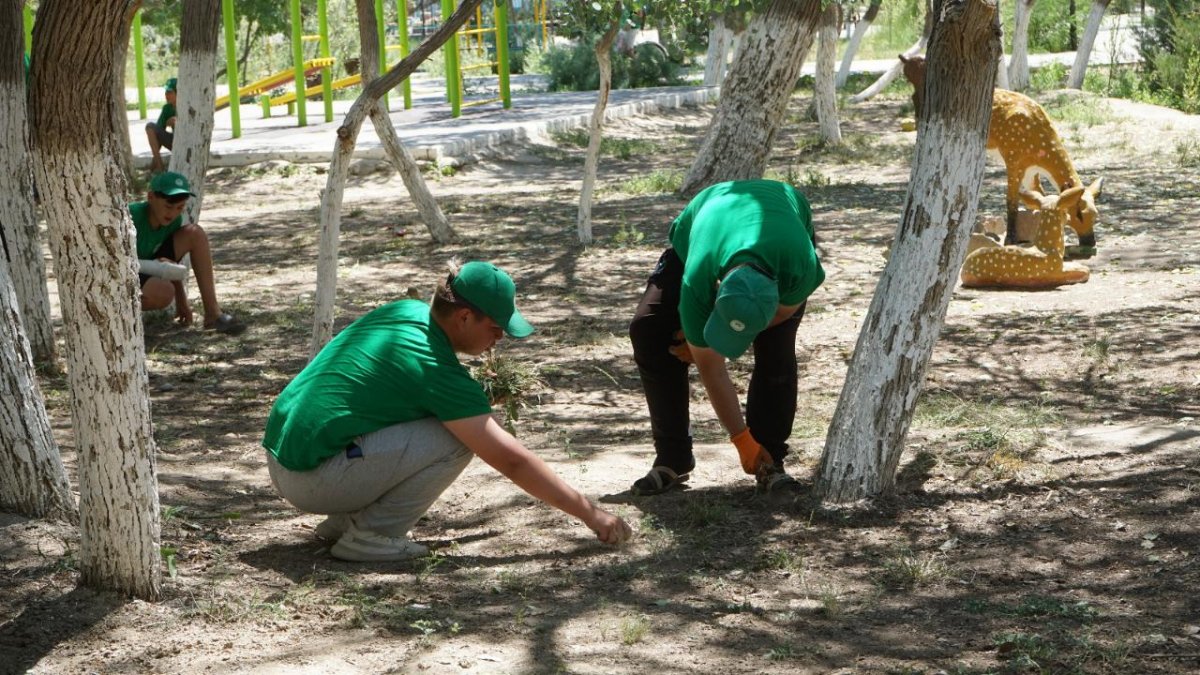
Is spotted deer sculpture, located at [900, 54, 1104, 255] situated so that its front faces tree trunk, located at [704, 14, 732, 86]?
no

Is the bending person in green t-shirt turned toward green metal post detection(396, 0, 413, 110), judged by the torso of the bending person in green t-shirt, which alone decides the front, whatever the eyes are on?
no

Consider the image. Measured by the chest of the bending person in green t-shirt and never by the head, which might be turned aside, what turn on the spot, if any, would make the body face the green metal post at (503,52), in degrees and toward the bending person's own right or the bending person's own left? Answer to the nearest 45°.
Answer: approximately 180°

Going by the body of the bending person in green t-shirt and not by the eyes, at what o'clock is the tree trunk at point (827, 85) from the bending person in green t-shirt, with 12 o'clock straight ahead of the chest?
The tree trunk is roughly at 6 o'clock from the bending person in green t-shirt.

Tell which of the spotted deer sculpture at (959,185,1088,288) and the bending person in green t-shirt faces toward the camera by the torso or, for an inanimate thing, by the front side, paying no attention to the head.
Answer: the bending person in green t-shirt

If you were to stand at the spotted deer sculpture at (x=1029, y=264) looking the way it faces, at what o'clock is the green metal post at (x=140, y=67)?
The green metal post is roughly at 7 o'clock from the spotted deer sculpture.

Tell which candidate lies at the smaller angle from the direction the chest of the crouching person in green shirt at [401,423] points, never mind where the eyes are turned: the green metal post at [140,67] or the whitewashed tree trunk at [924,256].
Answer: the whitewashed tree trunk

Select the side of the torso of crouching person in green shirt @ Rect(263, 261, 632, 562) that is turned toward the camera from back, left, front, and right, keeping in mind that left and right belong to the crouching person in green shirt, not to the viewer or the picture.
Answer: right

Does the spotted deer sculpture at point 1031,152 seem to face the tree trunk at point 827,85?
no

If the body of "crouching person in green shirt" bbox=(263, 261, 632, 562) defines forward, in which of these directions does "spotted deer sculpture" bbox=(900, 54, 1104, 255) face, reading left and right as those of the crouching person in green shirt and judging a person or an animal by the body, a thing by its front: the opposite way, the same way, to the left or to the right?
the same way

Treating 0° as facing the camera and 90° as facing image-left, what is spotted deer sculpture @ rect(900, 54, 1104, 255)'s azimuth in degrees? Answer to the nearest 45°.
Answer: approximately 270°

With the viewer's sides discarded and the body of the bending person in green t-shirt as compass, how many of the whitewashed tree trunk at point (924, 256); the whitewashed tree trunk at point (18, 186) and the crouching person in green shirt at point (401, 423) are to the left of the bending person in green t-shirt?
1

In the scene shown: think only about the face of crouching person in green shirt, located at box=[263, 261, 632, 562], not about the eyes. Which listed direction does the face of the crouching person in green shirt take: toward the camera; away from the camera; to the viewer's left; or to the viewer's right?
to the viewer's right

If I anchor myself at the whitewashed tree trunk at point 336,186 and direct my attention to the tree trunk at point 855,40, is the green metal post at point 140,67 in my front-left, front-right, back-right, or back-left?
front-left

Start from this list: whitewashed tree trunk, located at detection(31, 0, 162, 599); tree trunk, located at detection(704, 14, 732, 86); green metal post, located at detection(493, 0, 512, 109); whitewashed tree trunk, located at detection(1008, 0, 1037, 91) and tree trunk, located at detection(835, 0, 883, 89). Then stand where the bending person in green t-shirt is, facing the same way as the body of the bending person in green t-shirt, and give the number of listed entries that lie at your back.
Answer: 4

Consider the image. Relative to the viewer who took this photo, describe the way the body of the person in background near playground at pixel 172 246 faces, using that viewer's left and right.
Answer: facing the viewer and to the right of the viewer

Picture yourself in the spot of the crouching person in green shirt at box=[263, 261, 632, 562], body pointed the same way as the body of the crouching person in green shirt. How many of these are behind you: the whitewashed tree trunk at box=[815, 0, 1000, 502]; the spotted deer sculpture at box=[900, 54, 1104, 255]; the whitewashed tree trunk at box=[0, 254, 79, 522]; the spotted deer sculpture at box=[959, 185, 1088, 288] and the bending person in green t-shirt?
1

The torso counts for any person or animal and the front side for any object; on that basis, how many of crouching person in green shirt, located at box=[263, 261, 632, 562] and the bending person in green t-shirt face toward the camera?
1

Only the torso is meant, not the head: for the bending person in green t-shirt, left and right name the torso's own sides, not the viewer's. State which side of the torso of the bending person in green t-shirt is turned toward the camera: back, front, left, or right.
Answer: front

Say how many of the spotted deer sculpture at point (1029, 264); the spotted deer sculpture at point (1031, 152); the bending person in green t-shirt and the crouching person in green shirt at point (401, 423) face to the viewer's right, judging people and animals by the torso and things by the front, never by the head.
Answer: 3

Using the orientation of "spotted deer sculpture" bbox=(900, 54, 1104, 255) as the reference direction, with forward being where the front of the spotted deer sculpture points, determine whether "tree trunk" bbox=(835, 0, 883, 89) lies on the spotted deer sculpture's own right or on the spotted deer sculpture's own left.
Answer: on the spotted deer sculpture's own left
